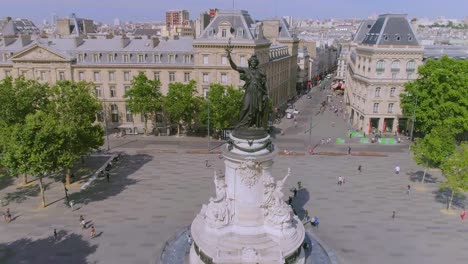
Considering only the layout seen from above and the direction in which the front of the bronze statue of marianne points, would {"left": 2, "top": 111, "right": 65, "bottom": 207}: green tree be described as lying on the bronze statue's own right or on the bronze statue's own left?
on the bronze statue's own right

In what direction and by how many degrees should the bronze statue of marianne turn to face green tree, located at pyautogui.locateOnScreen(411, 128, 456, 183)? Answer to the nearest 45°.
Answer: approximately 135° to its left

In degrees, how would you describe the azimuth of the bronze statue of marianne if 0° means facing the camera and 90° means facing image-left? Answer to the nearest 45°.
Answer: approximately 0°

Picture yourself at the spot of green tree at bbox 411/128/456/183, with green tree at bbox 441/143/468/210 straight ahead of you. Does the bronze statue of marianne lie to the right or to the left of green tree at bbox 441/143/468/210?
right

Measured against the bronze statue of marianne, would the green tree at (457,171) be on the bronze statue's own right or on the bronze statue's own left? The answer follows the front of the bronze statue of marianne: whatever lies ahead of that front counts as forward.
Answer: on the bronze statue's own left
